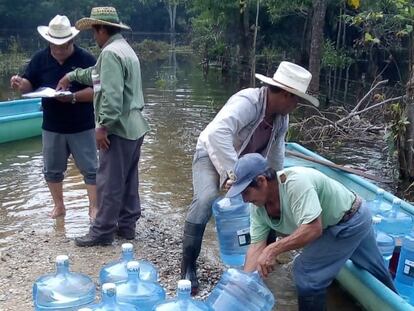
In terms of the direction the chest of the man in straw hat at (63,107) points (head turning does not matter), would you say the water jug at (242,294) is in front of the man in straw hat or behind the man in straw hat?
in front

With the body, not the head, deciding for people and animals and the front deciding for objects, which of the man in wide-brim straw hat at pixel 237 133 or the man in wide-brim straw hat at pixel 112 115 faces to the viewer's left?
the man in wide-brim straw hat at pixel 112 115

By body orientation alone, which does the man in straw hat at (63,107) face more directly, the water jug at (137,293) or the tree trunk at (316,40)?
the water jug

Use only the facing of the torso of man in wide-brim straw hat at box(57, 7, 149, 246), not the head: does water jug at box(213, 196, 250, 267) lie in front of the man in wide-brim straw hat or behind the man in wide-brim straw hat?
behind

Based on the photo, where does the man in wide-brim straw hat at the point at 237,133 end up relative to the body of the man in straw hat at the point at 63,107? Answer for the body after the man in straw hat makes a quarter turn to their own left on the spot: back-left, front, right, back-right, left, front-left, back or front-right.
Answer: front-right

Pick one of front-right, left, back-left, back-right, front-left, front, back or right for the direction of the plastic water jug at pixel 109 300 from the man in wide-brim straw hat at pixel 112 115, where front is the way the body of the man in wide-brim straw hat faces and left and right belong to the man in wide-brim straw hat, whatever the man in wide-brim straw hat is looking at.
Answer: left

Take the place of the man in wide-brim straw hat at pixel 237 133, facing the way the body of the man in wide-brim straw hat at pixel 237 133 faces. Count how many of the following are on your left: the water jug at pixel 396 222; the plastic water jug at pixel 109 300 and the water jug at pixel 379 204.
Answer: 2

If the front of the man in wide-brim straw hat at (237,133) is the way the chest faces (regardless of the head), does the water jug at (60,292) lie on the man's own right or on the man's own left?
on the man's own right

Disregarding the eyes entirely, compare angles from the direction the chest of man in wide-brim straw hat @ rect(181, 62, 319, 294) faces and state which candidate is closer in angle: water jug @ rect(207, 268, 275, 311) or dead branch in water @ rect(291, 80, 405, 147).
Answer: the water jug

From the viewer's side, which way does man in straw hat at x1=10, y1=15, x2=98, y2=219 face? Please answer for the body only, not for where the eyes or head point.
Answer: toward the camera

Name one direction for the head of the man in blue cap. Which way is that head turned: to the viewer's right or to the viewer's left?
to the viewer's left

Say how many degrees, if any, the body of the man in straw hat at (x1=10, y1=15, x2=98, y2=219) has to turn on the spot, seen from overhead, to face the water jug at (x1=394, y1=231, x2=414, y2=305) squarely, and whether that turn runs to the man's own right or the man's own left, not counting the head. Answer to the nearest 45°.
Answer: approximately 45° to the man's own left

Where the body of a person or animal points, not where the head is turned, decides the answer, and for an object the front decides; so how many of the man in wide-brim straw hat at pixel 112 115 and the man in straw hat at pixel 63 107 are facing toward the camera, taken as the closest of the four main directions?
1

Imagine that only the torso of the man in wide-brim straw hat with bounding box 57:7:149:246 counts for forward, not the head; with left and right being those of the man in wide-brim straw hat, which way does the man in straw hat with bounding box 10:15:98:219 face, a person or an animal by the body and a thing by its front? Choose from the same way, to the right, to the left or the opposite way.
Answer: to the left

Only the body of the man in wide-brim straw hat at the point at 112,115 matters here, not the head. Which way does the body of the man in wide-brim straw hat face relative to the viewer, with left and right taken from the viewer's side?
facing to the left of the viewer

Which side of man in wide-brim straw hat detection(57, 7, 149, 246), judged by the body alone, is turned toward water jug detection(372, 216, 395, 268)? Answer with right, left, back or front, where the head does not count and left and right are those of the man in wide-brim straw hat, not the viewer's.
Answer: back
